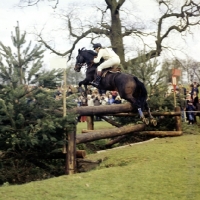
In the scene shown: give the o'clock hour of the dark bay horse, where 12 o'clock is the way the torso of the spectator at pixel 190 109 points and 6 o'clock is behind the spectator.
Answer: The dark bay horse is roughly at 1 o'clock from the spectator.

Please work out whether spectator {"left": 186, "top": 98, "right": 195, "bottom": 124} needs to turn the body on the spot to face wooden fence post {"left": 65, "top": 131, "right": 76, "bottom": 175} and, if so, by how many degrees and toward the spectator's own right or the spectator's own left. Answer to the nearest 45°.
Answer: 0° — they already face it

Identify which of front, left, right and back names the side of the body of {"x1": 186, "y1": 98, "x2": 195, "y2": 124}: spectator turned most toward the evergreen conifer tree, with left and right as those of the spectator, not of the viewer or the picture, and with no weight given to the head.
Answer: front

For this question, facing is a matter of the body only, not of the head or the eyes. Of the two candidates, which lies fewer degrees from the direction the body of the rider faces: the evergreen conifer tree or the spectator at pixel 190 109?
the evergreen conifer tree

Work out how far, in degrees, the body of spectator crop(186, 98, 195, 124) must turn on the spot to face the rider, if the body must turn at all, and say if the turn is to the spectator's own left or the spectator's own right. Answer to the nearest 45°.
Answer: approximately 45° to the spectator's own right

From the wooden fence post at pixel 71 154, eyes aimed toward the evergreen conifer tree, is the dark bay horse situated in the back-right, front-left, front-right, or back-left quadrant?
back-right

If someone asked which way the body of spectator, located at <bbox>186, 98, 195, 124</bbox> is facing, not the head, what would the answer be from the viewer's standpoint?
toward the camera

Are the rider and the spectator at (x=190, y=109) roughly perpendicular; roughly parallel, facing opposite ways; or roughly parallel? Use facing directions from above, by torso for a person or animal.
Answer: roughly perpendicular

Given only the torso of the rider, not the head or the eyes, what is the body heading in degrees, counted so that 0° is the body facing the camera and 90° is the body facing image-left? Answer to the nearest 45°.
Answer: approximately 90°
